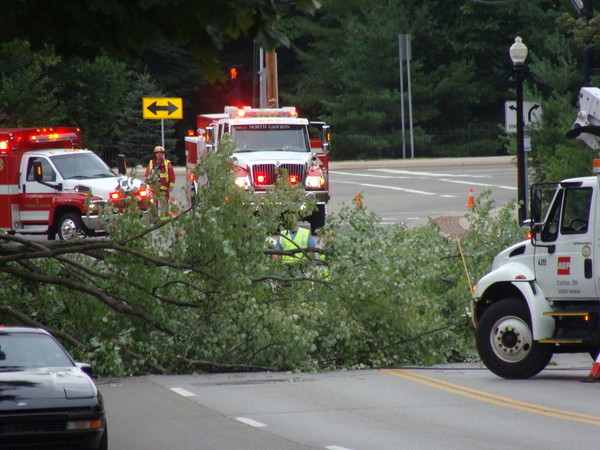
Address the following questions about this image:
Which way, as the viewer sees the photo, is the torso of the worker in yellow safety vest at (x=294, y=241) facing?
toward the camera

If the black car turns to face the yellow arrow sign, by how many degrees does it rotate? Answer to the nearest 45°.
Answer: approximately 180°

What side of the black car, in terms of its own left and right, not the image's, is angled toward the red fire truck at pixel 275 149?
back

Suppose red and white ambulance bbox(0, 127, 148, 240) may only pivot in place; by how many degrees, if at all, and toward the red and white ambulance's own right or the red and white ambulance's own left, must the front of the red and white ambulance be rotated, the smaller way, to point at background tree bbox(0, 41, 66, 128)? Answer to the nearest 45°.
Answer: approximately 135° to the red and white ambulance's own left

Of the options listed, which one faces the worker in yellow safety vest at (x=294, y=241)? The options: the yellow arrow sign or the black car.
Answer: the yellow arrow sign

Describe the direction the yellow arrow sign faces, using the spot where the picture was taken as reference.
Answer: facing the viewer

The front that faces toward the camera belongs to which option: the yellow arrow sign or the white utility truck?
the yellow arrow sign

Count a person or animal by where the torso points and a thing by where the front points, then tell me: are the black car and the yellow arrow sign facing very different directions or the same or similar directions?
same or similar directions

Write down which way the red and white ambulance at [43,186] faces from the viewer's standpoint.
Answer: facing the viewer and to the right of the viewer

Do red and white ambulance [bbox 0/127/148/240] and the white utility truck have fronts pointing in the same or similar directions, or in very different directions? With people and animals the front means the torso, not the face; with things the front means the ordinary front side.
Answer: very different directions

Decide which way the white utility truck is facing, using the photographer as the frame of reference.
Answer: facing to the left of the viewer
